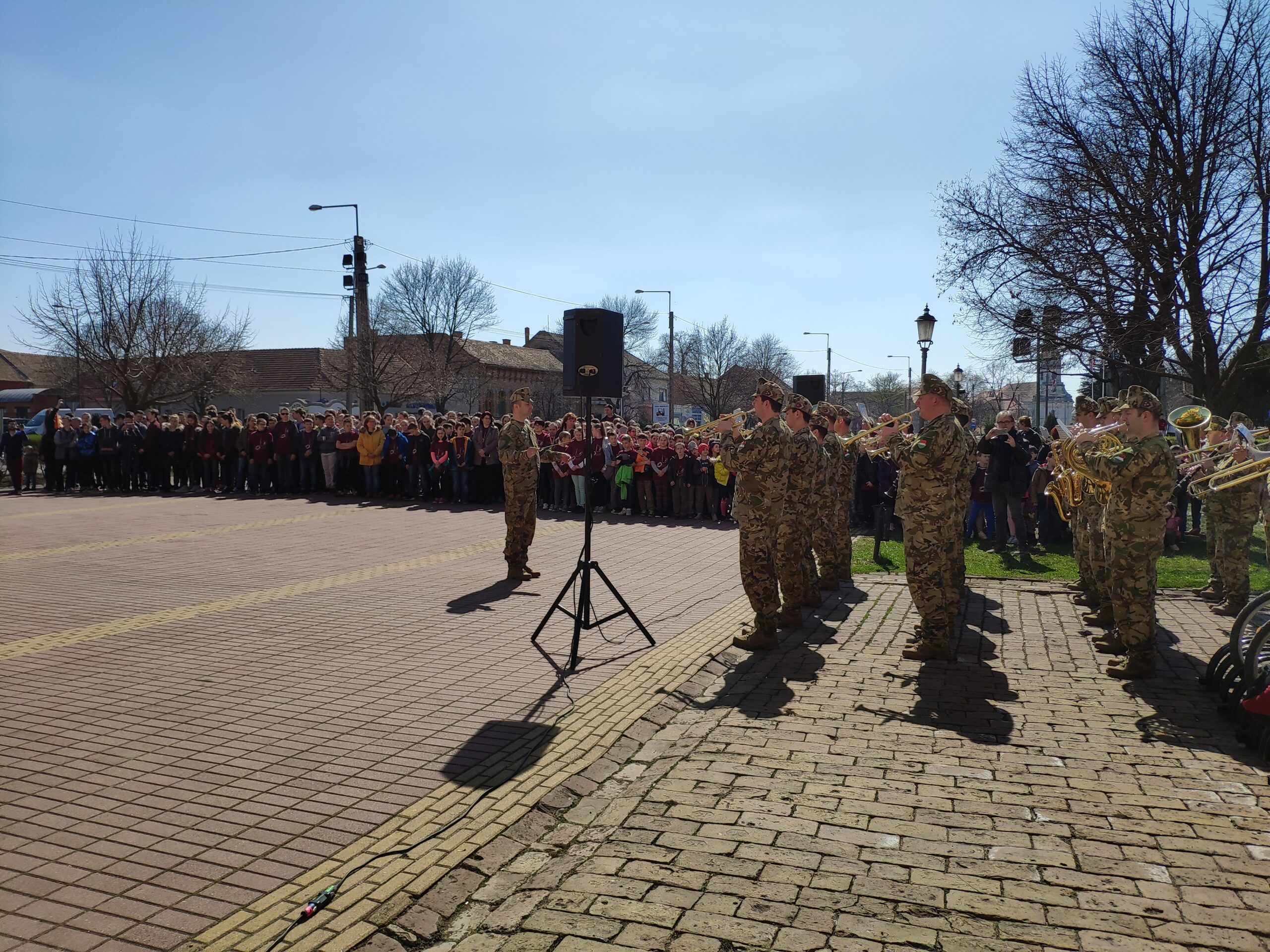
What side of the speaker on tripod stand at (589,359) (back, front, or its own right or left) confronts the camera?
back

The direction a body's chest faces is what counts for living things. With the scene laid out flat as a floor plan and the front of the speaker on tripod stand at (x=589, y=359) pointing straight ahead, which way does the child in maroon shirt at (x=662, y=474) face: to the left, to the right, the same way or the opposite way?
the opposite way

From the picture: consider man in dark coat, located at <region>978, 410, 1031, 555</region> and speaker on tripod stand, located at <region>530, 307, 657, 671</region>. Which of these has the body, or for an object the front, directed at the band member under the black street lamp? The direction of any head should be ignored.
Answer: the man in dark coat

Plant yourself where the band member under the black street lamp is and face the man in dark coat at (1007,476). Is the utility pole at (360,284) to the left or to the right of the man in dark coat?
left

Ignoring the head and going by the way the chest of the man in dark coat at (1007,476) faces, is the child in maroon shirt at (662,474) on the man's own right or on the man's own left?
on the man's own right

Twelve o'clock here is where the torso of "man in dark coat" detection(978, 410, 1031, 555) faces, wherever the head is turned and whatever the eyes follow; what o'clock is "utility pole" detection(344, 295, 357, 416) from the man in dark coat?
The utility pole is roughly at 4 o'clock from the man in dark coat.

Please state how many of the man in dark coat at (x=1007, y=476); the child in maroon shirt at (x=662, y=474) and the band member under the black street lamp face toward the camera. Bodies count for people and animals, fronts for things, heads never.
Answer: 2

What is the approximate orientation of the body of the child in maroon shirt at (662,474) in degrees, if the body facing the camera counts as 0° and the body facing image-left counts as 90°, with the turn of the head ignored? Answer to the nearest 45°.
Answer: approximately 0°

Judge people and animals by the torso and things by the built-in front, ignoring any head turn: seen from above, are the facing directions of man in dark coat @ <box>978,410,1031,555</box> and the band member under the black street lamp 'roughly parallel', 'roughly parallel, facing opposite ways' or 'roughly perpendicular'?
roughly perpendicular
